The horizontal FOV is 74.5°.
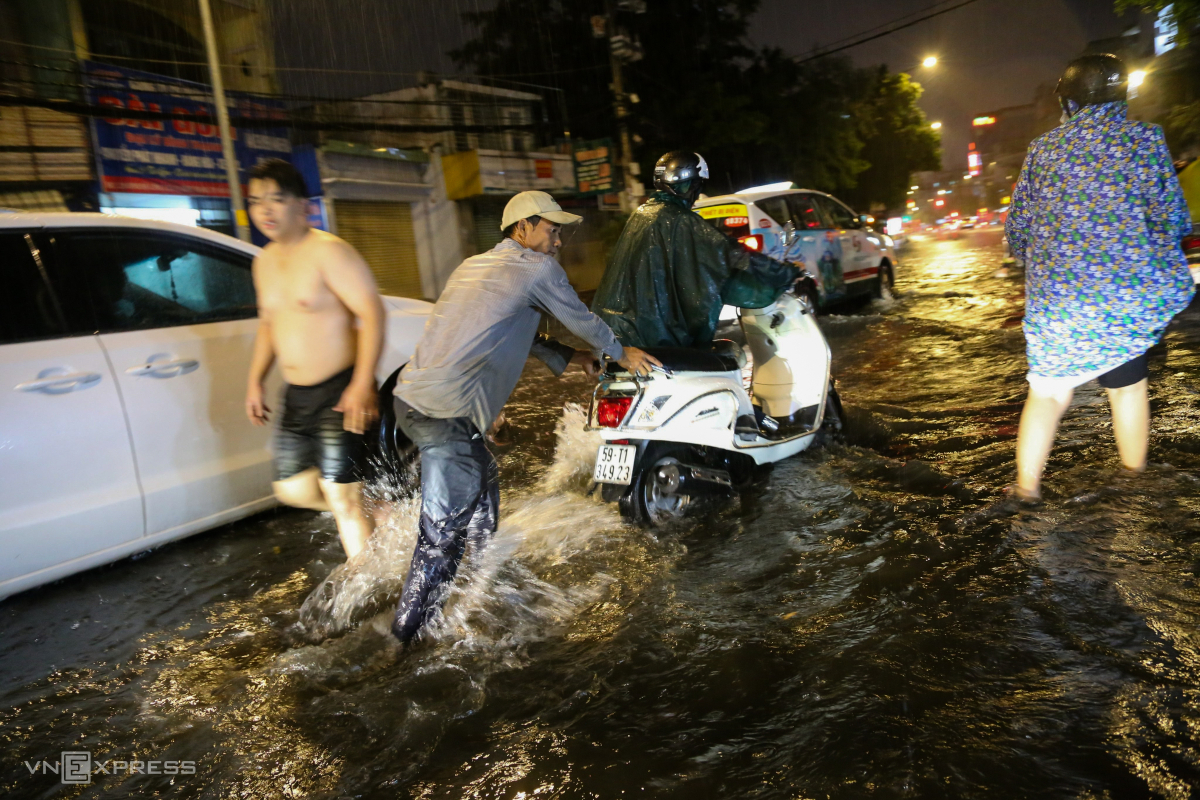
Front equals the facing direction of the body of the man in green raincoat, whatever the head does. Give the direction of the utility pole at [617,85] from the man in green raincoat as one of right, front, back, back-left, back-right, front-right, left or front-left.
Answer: front-left

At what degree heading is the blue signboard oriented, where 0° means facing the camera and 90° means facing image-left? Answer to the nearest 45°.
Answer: approximately 315°

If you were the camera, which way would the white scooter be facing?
facing away from the viewer and to the right of the viewer

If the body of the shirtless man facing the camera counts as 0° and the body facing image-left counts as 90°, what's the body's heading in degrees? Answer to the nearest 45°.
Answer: approximately 45°

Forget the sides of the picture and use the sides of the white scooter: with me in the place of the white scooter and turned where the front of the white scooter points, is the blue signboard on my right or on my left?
on my left

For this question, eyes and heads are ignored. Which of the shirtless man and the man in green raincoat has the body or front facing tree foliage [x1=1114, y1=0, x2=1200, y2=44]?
the man in green raincoat

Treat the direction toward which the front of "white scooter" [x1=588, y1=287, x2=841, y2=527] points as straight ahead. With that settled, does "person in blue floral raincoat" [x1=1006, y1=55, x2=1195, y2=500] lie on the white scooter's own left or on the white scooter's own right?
on the white scooter's own right

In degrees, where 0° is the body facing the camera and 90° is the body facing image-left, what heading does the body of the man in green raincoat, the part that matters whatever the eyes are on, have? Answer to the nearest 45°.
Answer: approximately 225°

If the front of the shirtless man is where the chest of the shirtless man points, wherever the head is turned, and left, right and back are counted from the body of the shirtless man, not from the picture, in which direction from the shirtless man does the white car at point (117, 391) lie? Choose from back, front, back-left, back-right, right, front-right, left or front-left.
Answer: right

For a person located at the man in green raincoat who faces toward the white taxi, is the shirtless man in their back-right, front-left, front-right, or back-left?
back-left

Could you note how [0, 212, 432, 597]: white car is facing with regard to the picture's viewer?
facing away from the viewer and to the right of the viewer

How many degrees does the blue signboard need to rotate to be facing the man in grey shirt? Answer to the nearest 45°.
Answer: approximately 45° to its right

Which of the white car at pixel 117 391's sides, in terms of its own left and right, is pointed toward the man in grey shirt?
right
